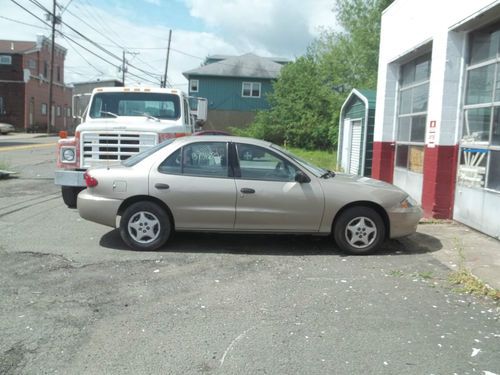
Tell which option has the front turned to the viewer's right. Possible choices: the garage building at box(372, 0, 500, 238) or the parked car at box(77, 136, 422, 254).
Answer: the parked car

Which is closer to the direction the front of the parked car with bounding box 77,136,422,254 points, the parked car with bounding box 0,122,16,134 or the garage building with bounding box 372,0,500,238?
the garage building

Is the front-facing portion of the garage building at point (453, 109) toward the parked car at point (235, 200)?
yes

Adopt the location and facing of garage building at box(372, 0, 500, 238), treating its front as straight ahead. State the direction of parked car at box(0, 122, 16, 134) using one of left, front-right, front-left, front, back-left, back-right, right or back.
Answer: right

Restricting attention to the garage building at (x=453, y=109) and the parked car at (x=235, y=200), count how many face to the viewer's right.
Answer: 1

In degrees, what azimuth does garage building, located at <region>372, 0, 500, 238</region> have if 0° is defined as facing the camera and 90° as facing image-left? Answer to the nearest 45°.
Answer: approximately 45°

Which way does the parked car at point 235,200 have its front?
to the viewer's right

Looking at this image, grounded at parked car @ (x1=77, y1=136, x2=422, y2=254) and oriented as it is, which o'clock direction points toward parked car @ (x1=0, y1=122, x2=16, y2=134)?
parked car @ (x1=0, y1=122, x2=16, y2=134) is roughly at 8 o'clock from parked car @ (x1=77, y1=136, x2=422, y2=254).
